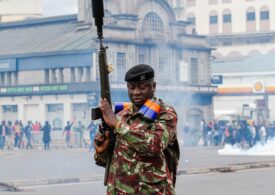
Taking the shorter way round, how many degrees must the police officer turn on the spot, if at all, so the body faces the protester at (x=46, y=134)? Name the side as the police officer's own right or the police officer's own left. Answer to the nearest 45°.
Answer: approximately 135° to the police officer's own right

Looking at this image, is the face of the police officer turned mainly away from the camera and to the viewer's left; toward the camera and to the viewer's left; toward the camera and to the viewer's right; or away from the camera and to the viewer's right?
toward the camera and to the viewer's left
